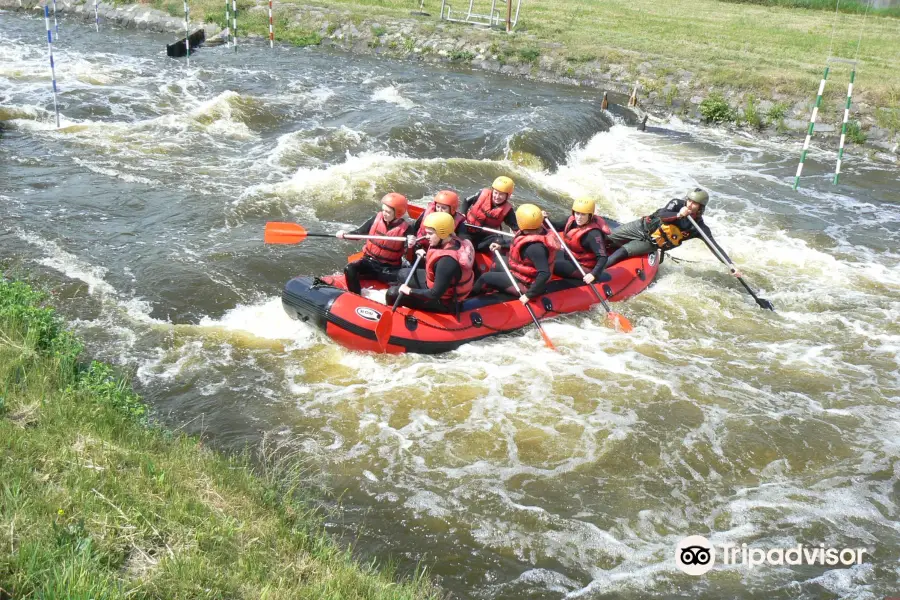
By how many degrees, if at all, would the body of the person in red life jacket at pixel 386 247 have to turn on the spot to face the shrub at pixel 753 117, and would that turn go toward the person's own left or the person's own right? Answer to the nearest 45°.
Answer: approximately 180°

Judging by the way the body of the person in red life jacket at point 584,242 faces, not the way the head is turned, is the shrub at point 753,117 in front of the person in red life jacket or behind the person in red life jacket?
behind

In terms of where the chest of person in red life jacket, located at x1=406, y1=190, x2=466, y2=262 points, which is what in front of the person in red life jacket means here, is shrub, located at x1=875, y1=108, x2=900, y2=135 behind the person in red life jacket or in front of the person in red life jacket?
behind

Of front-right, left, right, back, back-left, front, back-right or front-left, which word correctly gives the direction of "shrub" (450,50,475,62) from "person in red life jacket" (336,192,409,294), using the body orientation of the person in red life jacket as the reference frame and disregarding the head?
back-right

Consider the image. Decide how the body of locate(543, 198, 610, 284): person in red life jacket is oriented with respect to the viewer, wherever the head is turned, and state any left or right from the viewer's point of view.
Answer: facing the viewer and to the left of the viewer

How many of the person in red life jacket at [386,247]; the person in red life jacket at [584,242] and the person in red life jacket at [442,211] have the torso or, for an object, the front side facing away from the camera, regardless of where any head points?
0

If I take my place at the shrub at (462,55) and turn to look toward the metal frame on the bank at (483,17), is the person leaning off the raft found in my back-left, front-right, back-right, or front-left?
back-right

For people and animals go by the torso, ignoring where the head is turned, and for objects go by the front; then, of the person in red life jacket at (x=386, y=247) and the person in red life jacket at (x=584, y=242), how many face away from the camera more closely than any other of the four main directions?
0

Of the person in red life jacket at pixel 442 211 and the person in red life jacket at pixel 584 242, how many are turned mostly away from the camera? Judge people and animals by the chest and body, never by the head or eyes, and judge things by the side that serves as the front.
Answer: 0

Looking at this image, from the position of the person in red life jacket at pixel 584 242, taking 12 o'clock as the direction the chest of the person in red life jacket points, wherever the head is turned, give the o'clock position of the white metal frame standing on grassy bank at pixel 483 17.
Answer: The white metal frame standing on grassy bank is roughly at 4 o'clock from the person in red life jacket.

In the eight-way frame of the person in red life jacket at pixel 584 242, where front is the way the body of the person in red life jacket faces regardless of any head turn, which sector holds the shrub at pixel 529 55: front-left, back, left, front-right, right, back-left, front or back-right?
back-right

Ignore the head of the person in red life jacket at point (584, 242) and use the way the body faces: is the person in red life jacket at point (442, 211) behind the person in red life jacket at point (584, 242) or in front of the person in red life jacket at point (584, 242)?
in front

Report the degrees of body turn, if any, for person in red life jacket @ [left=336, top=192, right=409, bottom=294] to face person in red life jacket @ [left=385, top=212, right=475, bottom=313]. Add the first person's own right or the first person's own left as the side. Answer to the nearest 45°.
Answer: approximately 90° to the first person's own left

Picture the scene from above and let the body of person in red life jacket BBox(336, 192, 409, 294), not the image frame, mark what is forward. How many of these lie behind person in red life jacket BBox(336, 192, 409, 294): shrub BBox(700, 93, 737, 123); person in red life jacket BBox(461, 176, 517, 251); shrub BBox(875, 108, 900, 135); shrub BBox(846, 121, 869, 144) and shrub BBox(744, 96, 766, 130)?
5
